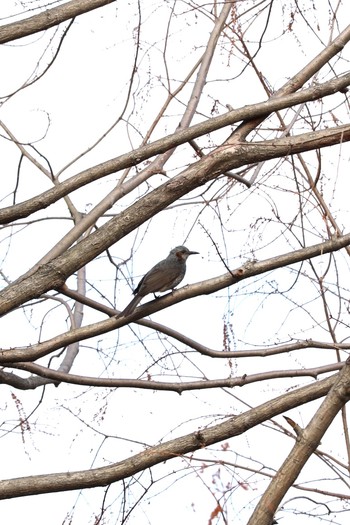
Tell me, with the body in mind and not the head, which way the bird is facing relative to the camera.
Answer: to the viewer's right
